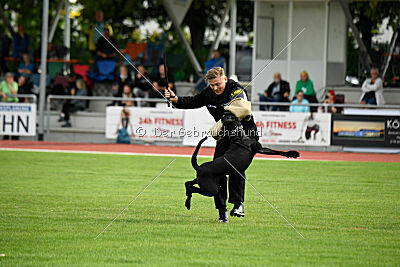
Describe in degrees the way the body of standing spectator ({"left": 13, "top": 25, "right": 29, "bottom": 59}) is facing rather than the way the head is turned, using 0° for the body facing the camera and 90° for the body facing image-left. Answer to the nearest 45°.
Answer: approximately 0°

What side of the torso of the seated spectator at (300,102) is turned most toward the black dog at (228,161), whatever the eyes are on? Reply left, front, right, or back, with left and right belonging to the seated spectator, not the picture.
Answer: front

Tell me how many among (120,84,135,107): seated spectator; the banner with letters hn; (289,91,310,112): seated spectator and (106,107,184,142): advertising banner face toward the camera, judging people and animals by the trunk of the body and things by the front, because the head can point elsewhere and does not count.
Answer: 4

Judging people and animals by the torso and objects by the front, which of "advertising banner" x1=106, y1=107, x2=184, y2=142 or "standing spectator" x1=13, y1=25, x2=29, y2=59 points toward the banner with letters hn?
the standing spectator

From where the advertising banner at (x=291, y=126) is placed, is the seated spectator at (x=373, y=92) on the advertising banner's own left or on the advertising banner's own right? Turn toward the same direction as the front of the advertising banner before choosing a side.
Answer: on the advertising banner's own left

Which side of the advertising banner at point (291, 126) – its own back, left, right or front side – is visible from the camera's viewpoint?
front

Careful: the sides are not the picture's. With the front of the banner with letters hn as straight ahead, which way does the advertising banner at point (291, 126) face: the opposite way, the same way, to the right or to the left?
the same way

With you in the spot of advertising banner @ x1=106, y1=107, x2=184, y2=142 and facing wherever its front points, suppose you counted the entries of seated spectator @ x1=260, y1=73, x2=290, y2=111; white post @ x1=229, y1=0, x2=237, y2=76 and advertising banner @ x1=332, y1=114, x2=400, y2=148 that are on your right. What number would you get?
0

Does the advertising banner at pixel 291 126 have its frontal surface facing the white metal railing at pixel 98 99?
no

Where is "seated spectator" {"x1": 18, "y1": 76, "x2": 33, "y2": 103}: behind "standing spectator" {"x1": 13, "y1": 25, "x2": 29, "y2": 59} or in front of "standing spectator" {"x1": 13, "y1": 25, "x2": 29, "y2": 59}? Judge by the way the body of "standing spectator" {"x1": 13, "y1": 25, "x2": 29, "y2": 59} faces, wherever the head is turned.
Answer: in front

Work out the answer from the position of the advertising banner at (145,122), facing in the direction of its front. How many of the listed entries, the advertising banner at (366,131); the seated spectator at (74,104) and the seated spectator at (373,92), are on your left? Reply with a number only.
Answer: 2

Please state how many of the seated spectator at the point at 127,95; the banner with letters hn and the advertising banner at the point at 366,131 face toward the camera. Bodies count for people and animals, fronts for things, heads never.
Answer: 3

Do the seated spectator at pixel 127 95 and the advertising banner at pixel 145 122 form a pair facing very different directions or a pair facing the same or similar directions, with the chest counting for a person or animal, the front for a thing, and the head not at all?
same or similar directions

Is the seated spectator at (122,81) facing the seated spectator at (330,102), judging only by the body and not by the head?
no

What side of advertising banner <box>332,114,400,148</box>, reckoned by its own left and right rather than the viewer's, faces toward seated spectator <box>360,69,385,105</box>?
back

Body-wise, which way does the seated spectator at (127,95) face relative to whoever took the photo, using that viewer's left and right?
facing the viewer

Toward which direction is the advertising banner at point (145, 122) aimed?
toward the camera

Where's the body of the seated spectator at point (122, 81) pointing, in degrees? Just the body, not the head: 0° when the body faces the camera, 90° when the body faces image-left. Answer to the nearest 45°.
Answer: approximately 45°

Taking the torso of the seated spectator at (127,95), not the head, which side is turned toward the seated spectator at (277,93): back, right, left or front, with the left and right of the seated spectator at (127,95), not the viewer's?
left
